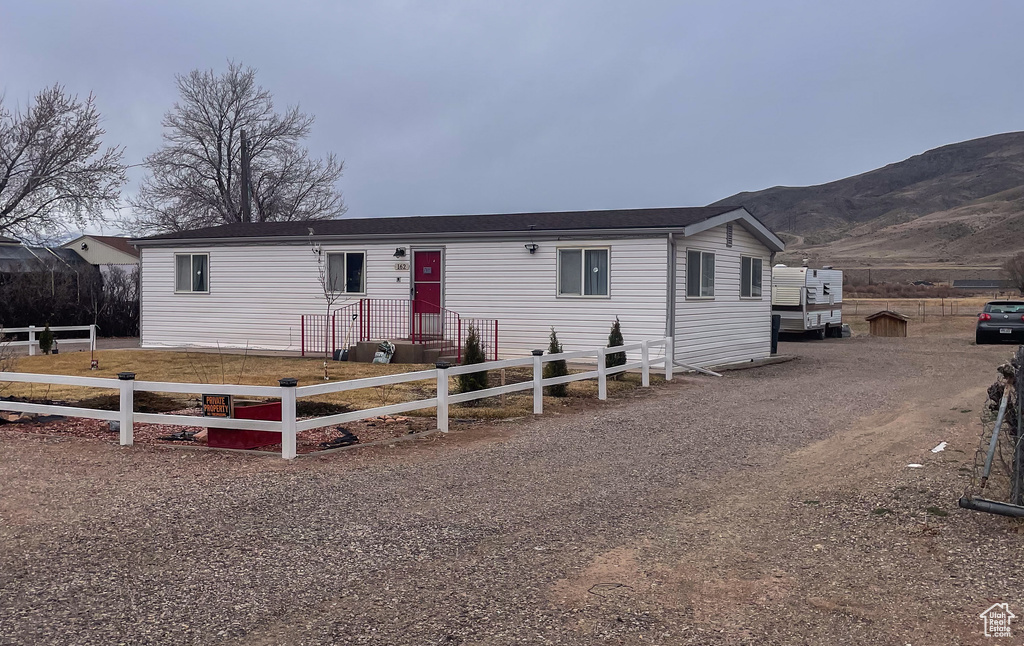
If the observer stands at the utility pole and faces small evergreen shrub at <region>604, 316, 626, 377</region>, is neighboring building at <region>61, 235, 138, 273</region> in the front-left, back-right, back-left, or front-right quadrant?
back-right

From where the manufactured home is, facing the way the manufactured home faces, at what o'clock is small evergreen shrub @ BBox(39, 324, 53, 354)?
The small evergreen shrub is roughly at 2 o'clock from the manufactured home.

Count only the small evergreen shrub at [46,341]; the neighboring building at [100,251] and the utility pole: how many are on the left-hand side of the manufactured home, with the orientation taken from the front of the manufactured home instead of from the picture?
0

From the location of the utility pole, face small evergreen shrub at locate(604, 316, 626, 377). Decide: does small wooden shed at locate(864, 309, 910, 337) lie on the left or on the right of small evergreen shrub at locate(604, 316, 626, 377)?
left

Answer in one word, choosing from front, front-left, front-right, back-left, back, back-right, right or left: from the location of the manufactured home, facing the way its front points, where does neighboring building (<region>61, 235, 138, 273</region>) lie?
right

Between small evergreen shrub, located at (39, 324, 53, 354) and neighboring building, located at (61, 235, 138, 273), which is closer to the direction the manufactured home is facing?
the small evergreen shrub

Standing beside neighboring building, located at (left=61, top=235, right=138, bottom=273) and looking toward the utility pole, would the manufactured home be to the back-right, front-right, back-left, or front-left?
front-right

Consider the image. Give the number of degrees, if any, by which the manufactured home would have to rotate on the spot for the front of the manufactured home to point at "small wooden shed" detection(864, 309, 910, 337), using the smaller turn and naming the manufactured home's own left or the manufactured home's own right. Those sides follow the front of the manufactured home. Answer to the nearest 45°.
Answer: approximately 180°

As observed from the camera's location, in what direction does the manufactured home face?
facing the viewer and to the left of the viewer

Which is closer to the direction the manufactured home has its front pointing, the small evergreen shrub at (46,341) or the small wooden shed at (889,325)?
the small evergreen shrub

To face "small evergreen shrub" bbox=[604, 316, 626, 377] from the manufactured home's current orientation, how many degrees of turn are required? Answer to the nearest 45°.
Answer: approximately 90° to its left
